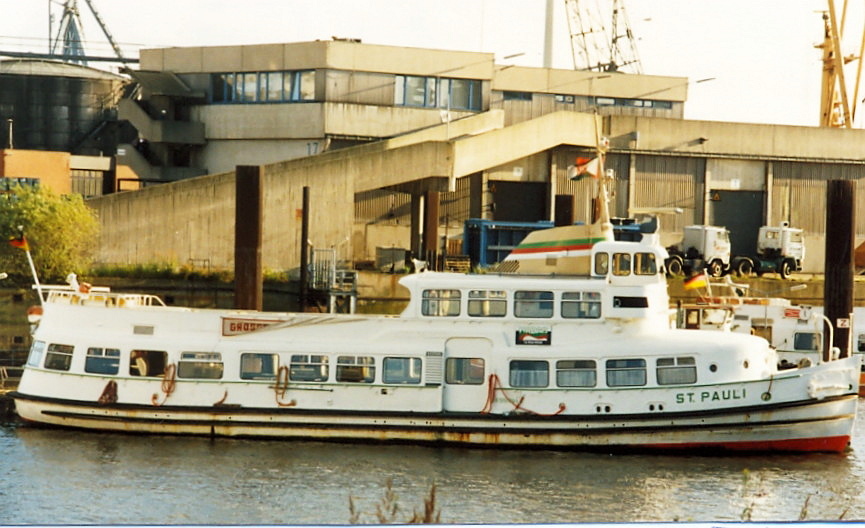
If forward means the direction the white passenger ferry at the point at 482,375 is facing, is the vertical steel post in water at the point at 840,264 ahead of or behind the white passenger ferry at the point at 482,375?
ahead

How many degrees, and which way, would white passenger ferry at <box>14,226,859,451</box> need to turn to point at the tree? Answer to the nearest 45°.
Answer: approximately 135° to its left

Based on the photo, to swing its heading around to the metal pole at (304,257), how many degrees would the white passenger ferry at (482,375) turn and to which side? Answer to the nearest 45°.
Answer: approximately 135° to its left

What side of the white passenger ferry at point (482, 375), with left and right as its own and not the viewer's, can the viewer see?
right
